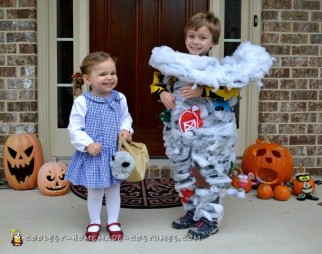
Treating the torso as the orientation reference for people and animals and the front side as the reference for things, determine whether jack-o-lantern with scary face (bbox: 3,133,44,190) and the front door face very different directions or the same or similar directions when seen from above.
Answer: same or similar directions

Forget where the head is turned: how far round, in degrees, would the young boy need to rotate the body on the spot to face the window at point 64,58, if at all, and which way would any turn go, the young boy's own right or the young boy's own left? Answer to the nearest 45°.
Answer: approximately 90° to the young boy's own right

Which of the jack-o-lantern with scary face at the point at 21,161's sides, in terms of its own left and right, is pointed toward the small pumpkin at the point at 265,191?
left

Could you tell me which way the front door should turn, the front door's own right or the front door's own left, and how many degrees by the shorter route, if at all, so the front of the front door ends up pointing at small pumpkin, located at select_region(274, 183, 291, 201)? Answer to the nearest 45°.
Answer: approximately 45° to the front door's own left

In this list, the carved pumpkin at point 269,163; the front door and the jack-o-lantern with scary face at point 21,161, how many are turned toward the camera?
3

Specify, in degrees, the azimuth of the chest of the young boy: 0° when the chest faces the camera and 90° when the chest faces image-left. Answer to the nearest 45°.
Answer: approximately 45°

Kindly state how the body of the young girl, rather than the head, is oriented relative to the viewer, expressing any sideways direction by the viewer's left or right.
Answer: facing the viewer and to the right of the viewer

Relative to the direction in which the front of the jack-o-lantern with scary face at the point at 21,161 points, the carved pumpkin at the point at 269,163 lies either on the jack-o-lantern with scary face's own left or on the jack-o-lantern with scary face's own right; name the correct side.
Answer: on the jack-o-lantern with scary face's own left

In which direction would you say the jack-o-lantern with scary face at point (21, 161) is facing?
toward the camera

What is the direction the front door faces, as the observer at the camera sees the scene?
facing the viewer

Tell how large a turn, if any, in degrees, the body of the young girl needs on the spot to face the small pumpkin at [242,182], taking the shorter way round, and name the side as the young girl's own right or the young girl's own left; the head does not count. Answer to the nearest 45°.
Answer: approximately 90° to the young girl's own left

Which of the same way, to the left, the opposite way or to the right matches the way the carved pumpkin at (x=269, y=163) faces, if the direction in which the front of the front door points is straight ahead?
the same way
